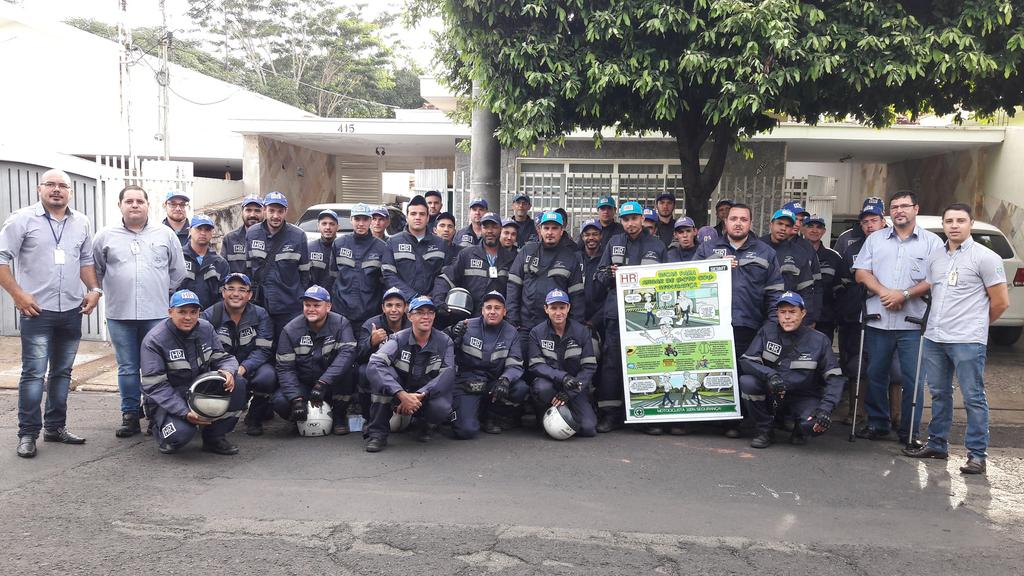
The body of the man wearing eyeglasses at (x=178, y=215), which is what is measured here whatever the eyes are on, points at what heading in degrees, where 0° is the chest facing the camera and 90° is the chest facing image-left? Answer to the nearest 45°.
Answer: approximately 0°

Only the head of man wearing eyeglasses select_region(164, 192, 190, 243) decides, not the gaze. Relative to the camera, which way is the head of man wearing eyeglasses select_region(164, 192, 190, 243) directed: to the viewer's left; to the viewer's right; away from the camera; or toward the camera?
toward the camera

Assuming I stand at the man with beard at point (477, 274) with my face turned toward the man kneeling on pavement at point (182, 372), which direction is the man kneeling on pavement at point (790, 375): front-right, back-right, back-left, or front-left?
back-left

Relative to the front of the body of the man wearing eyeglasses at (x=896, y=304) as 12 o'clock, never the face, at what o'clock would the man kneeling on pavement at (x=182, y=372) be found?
The man kneeling on pavement is roughly at 2 o'clock from the man wearing eyeglasses.

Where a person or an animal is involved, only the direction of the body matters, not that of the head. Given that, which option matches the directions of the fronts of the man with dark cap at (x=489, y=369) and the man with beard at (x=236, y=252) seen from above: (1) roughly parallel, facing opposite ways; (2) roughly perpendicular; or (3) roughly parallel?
roughly parallel

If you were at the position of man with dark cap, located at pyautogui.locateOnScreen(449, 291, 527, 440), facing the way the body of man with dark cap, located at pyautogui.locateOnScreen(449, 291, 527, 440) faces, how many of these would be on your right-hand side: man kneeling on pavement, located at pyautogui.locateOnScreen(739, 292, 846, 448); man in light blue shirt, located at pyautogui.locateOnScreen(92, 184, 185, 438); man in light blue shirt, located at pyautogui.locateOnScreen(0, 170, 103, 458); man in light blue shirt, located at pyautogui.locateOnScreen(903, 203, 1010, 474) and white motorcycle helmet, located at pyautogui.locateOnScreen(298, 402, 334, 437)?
3

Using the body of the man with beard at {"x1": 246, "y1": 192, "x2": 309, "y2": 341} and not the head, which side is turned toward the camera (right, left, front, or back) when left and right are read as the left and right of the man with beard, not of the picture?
front

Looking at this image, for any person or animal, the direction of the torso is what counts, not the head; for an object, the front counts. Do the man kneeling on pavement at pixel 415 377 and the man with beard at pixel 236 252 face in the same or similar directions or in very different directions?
same or similar directions

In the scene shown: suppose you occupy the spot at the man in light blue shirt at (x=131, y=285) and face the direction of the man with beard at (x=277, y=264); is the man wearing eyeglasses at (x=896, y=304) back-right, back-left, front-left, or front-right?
front-right

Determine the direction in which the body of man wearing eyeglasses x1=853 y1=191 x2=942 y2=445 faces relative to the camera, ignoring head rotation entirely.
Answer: toward the camera

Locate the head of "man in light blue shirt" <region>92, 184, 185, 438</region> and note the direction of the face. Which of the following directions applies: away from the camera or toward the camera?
toward the camera

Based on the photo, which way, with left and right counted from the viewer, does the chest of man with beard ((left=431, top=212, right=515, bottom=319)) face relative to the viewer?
facing the viewer

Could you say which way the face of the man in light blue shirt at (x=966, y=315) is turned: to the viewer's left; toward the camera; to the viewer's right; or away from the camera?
toward the camera

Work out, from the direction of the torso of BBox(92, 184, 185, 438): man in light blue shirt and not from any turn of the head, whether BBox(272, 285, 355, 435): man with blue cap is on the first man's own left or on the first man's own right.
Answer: on the first man's own left

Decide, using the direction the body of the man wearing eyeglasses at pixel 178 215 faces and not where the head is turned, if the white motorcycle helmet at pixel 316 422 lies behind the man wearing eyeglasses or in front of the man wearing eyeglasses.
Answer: in front

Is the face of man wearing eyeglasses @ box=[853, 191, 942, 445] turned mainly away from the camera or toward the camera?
toward the camera

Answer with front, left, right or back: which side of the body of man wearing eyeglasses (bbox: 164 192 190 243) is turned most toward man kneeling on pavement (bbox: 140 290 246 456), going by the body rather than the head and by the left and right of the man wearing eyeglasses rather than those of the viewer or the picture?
front

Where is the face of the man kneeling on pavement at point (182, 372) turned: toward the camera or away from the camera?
toward the camera

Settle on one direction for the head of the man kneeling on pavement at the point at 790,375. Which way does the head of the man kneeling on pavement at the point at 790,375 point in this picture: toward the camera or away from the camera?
toward the camera
